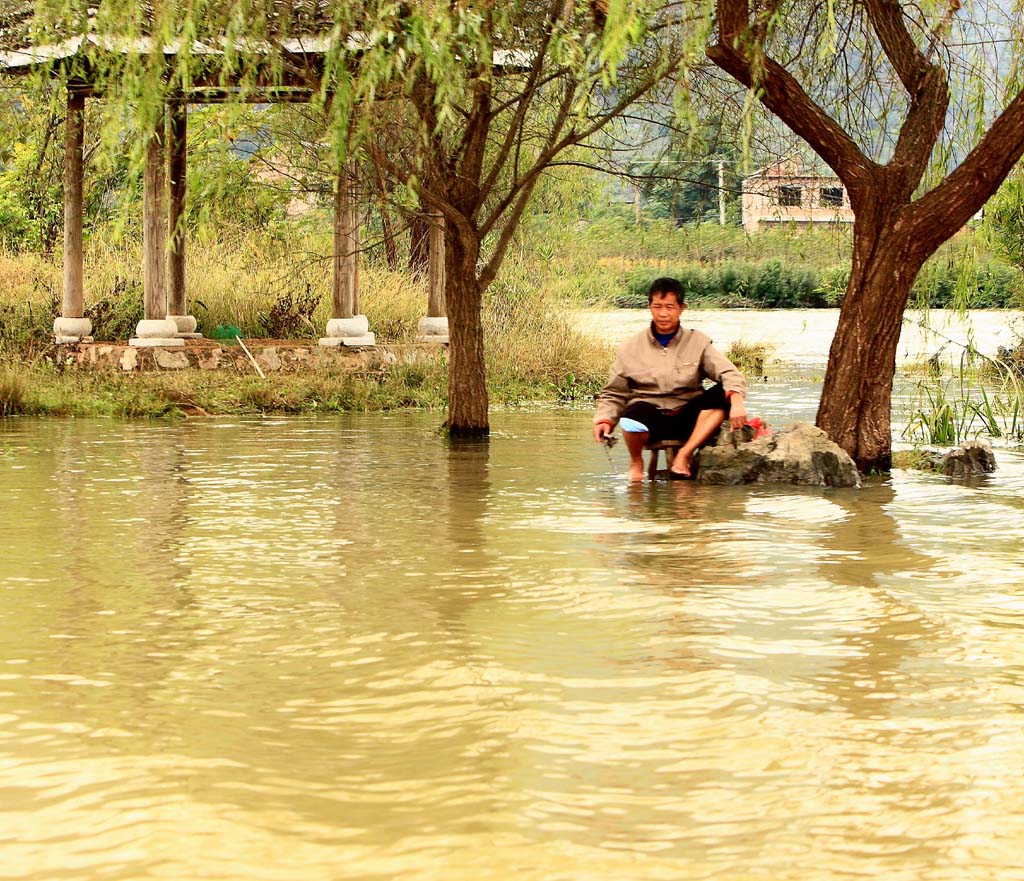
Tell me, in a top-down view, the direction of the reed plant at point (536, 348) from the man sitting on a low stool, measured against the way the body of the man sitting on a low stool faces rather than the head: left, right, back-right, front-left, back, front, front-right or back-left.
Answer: back

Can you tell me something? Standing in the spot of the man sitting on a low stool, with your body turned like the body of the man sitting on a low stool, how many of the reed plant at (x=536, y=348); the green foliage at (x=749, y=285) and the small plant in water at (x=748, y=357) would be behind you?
3

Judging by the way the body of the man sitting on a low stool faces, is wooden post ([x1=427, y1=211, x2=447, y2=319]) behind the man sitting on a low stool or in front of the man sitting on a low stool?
behind

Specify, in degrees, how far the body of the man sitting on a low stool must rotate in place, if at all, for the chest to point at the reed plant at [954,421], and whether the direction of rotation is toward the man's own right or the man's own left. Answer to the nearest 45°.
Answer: approximately 135° to the man's own left

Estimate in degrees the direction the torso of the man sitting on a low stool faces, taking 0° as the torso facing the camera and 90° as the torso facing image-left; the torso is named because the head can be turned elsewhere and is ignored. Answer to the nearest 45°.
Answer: approximately 0°
